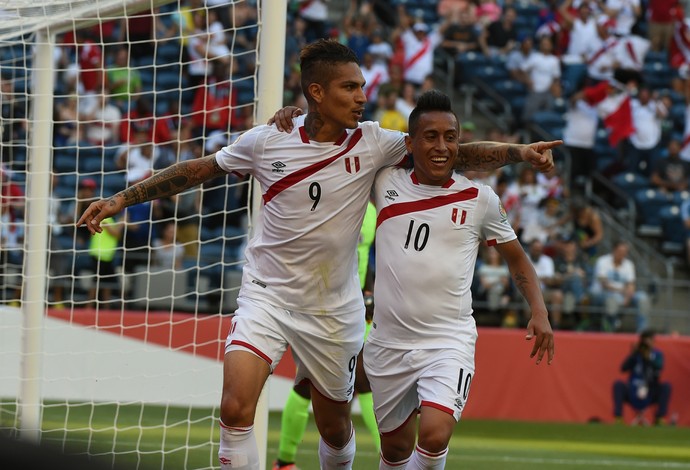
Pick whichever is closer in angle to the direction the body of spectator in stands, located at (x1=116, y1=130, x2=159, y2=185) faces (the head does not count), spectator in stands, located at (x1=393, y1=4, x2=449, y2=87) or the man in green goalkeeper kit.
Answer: the man in green goalkeeper kit

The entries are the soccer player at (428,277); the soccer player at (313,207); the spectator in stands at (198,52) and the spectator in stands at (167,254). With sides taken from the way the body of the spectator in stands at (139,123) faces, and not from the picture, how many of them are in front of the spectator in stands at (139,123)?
3

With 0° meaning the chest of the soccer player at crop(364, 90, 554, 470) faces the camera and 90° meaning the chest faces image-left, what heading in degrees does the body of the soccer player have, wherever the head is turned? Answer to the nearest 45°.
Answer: approximately 0°

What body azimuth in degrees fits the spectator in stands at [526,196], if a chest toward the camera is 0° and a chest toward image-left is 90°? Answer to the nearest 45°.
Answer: approximately 0°

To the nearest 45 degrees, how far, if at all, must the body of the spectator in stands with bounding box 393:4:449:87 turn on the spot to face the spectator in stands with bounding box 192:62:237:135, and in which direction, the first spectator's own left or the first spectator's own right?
approximately 45° to the first spectator's own right

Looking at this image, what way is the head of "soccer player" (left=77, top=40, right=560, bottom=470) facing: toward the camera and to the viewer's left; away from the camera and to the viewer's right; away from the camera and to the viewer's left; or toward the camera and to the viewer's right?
toward the camera and to the viewer's right

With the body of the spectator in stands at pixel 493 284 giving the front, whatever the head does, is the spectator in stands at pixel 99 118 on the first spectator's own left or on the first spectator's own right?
on the first spectator's own right

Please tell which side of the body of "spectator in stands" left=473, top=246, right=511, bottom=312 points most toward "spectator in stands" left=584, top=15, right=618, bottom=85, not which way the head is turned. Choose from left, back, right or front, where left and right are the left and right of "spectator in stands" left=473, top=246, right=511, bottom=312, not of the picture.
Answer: back

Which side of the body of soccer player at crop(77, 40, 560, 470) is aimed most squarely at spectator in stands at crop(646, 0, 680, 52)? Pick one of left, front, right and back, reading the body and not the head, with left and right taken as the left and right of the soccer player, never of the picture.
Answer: back
